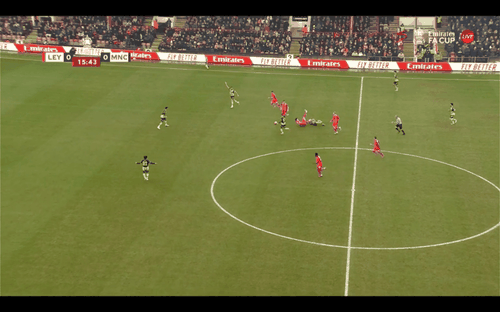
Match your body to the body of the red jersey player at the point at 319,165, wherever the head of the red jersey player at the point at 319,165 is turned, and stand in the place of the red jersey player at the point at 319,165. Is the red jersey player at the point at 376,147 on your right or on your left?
on your right

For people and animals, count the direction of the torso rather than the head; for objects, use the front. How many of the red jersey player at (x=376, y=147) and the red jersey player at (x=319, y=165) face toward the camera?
0

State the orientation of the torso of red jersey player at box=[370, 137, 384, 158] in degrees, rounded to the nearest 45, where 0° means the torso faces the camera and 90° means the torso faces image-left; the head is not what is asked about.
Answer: approximately 90°

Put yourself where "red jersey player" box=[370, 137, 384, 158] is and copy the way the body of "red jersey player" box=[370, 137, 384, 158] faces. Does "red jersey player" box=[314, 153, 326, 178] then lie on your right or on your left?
on your left

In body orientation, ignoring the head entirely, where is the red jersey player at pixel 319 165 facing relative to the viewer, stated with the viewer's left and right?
facing away from the viewer and to the left of the viewer
